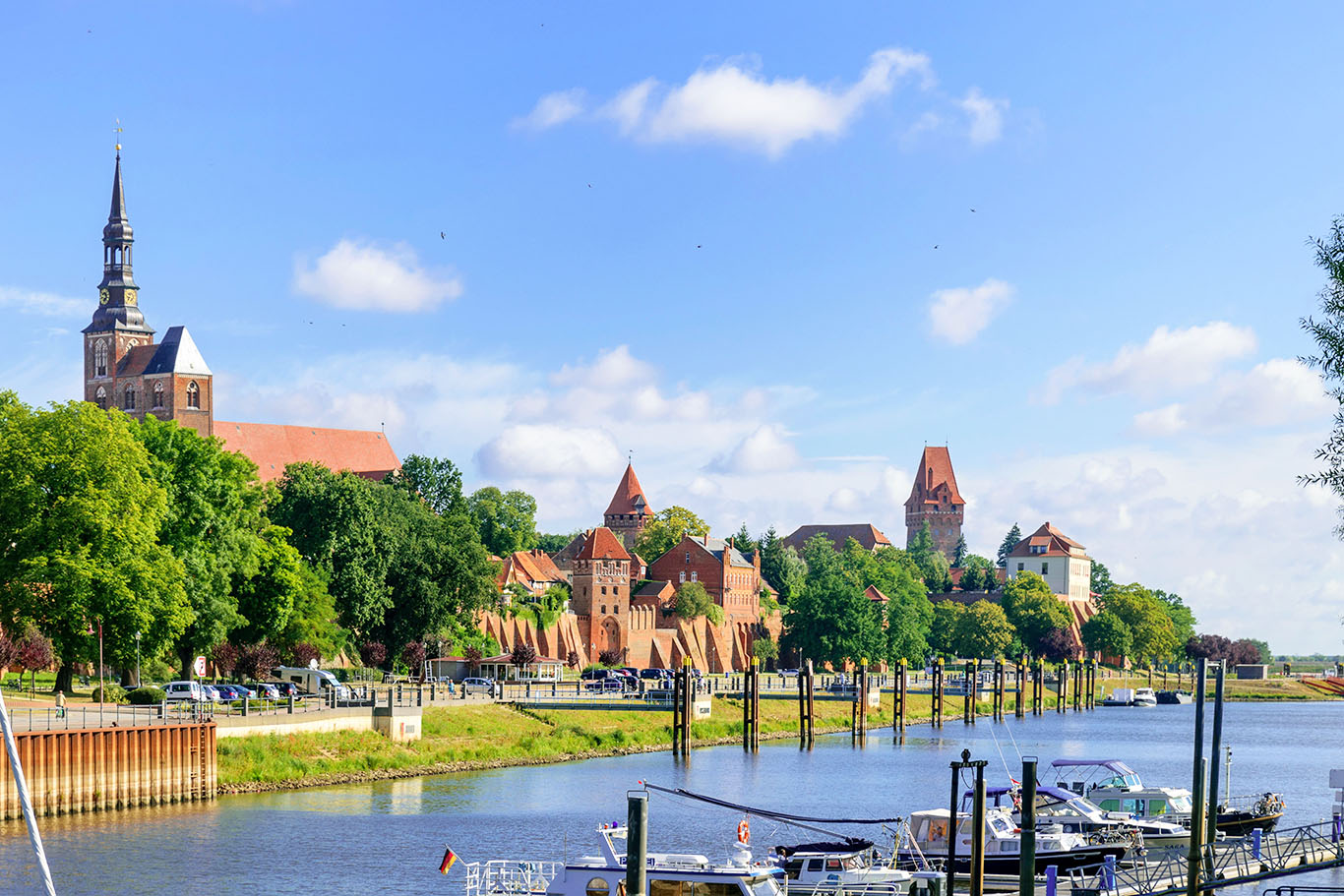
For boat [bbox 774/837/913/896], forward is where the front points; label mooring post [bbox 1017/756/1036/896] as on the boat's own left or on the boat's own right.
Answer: on the boat's own right
